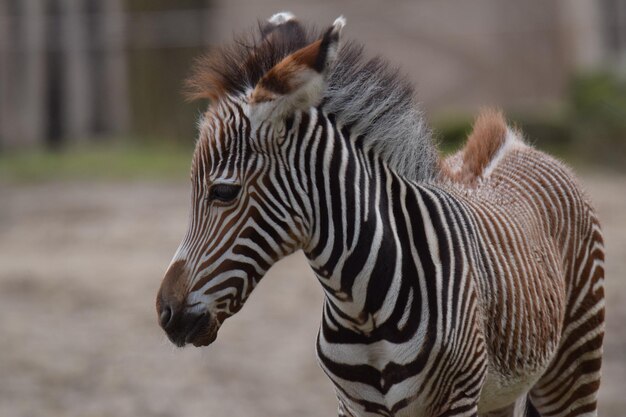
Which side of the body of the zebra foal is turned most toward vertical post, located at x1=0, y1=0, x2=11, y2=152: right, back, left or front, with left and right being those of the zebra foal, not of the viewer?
right

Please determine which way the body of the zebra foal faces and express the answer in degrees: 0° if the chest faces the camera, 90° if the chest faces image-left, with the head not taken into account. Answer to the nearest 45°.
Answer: approximately 45°

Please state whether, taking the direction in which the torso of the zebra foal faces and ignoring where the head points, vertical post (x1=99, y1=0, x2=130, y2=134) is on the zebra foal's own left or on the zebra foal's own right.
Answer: on the zebra foal's own right

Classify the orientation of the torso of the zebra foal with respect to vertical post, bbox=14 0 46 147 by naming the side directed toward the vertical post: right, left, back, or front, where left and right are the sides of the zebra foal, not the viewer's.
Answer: right

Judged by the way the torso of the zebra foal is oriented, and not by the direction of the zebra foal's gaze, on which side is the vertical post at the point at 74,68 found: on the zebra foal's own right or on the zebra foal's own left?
on the zebra foal's own right
